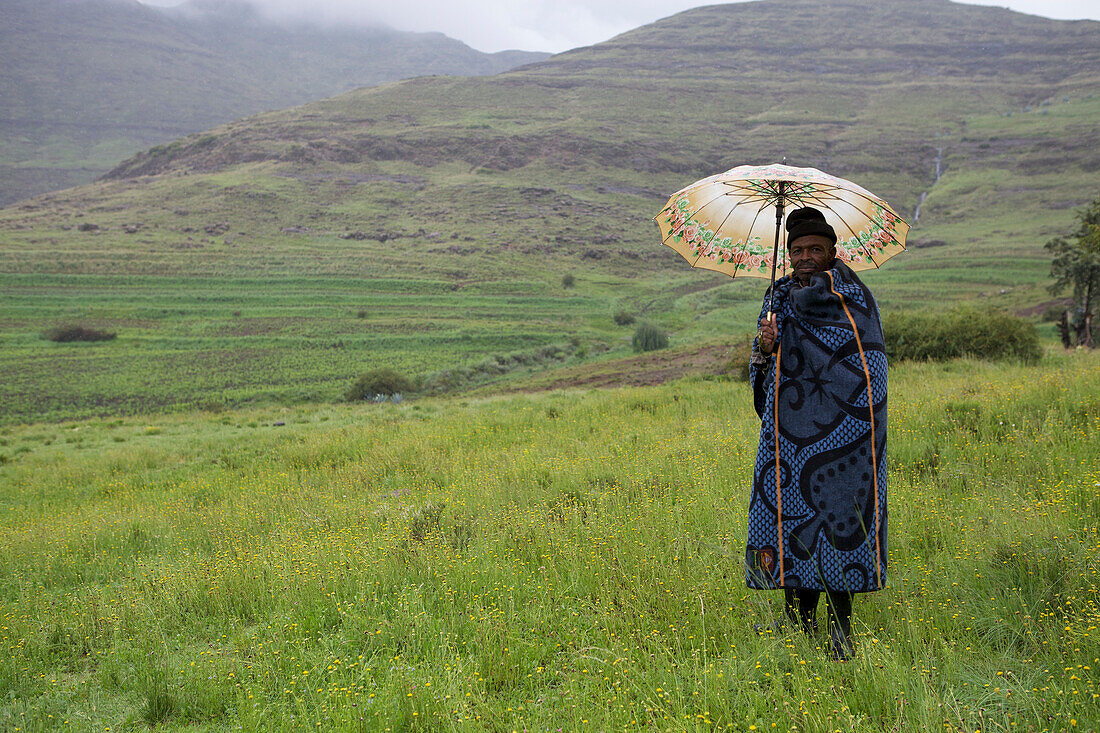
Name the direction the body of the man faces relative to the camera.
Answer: toward the camera

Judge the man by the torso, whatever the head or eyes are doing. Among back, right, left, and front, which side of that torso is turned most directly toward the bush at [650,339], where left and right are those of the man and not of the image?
back

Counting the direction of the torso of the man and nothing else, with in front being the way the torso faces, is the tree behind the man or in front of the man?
behind

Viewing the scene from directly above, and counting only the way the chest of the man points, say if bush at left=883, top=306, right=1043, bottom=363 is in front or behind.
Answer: behind

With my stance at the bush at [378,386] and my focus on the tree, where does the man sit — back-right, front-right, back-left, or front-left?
front-right
